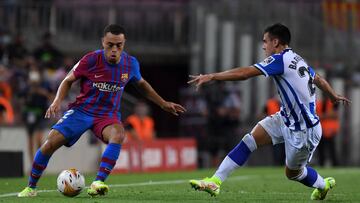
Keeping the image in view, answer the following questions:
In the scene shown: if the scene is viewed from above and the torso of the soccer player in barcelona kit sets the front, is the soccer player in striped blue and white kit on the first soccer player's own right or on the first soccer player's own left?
on the first soccer player's own left

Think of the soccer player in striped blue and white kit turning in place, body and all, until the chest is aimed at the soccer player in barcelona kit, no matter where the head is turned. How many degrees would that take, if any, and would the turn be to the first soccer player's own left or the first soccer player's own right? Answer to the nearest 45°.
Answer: approximately 45° to the first soccer player's own left

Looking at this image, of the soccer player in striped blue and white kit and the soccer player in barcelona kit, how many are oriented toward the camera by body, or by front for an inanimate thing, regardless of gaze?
1

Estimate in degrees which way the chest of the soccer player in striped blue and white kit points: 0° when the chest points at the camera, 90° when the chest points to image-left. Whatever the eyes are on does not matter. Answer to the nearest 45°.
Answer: approximately 135°

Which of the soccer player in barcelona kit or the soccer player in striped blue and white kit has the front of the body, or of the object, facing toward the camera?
the soccer player in barcelona kit

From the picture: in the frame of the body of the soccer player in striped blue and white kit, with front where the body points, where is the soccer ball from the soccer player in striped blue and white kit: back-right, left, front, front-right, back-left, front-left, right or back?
front-left

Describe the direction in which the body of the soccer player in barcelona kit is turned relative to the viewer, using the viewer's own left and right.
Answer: facing the viewer
